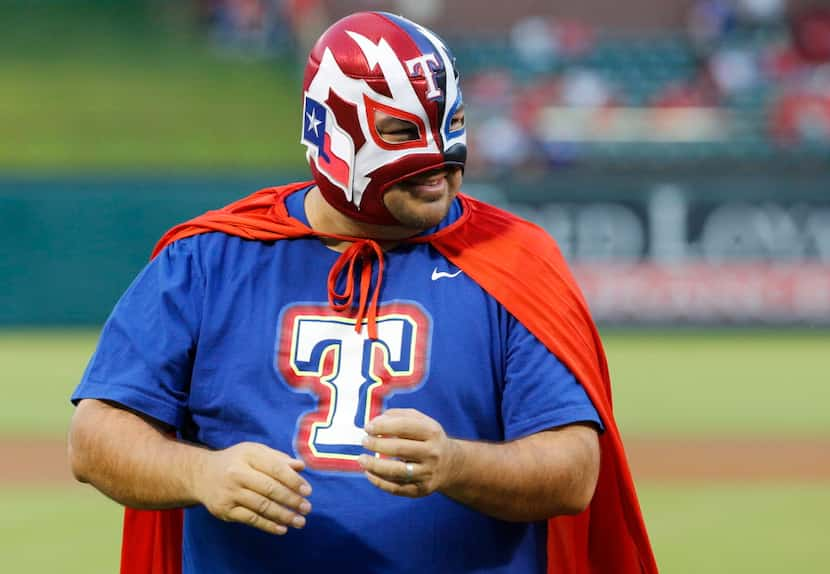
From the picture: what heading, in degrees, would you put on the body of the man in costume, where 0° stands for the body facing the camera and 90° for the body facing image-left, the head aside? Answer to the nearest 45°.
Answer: approximately 0°

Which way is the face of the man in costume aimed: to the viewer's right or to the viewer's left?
to the viewer's right
